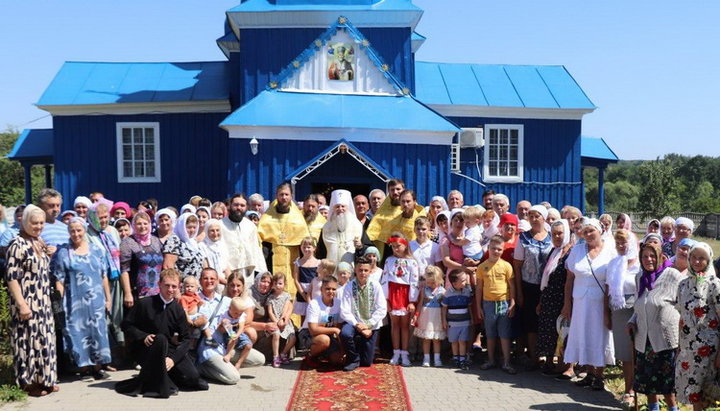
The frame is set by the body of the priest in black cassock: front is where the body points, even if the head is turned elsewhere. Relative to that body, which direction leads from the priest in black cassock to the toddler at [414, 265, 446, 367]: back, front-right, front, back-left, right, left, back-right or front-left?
left

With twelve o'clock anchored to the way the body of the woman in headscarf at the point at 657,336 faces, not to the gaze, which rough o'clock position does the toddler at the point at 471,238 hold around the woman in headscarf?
The toddler is roughly at 3 o'clock from the woman in headscarf.

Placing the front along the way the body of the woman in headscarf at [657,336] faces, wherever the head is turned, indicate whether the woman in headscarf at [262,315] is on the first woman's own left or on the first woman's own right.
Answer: on the first woman's own right

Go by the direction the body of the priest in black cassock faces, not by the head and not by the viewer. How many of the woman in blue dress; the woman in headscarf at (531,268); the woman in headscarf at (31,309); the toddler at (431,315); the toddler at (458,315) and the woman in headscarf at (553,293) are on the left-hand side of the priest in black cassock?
4

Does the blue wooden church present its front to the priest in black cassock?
yes

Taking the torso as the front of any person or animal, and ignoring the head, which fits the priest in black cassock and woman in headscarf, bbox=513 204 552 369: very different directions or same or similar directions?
same or similar directions

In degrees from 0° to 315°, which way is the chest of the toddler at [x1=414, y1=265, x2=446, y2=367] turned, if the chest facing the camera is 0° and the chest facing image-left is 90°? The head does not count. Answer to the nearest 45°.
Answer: approximately 0°

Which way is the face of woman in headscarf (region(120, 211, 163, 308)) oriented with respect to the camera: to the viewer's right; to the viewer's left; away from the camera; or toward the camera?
toward the camera

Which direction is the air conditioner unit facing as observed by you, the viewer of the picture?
facing the viewer

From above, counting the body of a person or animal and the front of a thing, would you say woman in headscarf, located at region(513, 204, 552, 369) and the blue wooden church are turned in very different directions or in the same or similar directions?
same or similar directions

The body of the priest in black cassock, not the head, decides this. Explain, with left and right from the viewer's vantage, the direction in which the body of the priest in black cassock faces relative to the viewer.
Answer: facing the viewer

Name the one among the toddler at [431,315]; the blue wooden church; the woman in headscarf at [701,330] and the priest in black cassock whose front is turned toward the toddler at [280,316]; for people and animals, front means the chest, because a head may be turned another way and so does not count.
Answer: the blue wooden church

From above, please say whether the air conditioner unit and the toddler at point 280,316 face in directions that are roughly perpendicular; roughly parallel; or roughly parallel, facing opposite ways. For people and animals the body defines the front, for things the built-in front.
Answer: roughly parallel

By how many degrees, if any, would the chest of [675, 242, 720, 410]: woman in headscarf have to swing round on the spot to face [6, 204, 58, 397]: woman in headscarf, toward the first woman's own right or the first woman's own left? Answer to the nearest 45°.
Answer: approximately 90° to the first woman's own right

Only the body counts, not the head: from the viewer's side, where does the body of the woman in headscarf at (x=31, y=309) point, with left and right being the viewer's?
facing the viewer and to the right of the viewer

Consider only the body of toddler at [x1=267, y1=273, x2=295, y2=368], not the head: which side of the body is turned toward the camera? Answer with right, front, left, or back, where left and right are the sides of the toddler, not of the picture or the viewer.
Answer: front

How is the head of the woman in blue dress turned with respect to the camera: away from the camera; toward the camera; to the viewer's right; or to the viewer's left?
toward the camera
